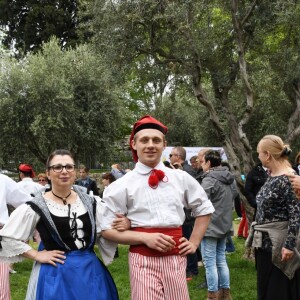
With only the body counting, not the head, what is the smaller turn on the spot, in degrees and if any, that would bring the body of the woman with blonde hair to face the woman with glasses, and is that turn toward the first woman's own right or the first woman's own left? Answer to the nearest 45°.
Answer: approximately 45° to the first woman's own left

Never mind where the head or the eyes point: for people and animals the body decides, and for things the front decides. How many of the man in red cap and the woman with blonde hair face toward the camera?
1

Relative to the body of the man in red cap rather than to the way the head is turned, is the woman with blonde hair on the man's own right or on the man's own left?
on the man's own left

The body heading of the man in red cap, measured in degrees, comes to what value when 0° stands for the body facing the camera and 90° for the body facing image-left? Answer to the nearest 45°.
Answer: approximately 0°

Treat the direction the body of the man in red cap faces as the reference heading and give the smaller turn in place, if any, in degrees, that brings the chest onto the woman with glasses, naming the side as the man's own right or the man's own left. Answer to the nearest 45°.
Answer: approximately 90° to the man's own right

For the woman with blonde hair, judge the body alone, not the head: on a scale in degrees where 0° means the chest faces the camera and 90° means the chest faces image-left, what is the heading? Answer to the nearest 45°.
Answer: approximately 90°

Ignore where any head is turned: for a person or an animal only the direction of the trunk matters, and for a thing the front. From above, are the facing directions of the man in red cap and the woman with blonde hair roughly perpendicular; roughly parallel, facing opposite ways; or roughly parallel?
roughly perpendicular
